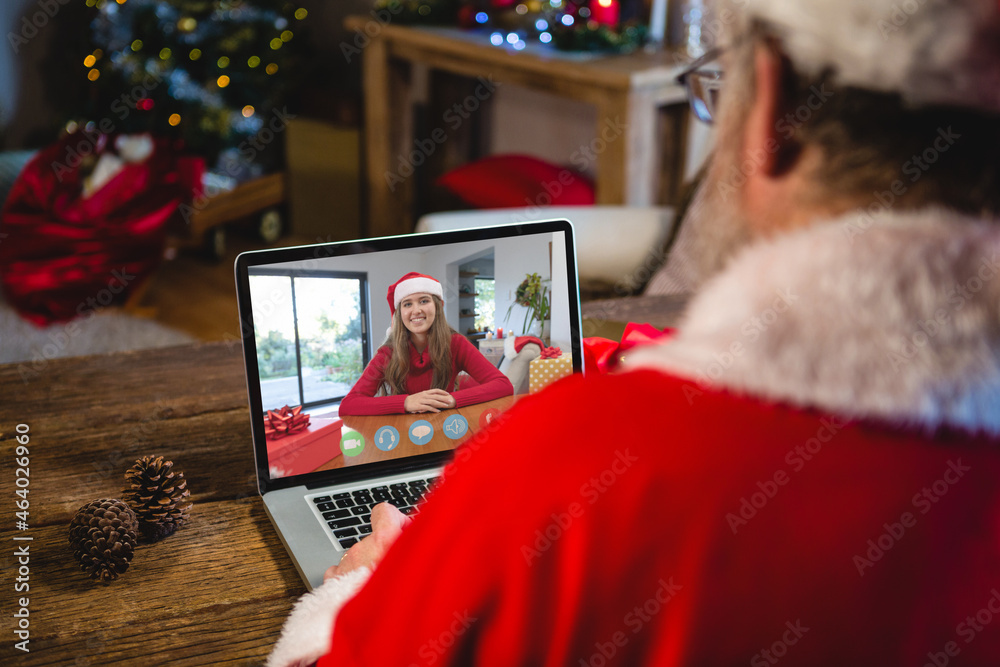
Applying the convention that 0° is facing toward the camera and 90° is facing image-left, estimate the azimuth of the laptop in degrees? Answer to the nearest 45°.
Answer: approximately 315°

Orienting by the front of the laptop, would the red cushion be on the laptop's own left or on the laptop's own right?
on the laptop's own left

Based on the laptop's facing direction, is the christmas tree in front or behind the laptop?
behind
